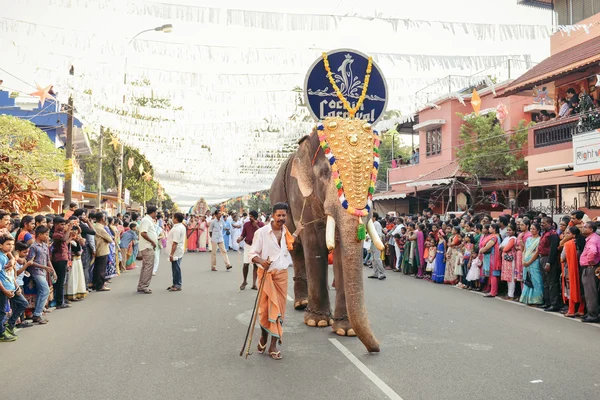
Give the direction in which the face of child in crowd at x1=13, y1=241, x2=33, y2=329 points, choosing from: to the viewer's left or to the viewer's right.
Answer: to the viewer's right

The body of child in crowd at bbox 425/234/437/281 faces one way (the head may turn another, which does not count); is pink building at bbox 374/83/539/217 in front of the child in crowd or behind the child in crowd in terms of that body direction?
behind

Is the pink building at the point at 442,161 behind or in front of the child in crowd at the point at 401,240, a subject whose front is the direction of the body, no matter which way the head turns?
behind

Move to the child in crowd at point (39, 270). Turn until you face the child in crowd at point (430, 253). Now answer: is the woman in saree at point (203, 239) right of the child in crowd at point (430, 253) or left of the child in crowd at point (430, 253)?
left

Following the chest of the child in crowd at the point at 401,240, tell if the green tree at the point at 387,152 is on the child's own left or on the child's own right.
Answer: on the child's own right

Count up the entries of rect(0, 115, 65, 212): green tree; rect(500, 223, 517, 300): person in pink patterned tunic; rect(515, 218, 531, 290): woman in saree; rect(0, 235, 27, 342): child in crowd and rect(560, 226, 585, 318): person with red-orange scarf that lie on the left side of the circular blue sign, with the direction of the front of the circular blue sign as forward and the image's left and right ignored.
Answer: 3

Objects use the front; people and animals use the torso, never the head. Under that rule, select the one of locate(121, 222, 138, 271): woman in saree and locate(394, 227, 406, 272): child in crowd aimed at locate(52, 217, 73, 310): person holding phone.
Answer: the child in crowd

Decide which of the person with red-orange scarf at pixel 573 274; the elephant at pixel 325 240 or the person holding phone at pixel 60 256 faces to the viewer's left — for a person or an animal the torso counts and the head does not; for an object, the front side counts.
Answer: the person with red-orange scarf

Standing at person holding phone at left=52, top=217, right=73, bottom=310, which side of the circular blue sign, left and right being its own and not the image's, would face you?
right

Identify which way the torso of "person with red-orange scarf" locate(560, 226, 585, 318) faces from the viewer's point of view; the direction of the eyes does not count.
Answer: to the viewer's left

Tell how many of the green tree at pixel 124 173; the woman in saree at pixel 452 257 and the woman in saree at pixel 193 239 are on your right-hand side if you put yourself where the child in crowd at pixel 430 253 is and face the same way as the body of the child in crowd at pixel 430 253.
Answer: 2

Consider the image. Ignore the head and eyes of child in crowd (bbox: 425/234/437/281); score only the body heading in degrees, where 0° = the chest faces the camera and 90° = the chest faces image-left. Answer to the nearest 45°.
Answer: approximately 45°
